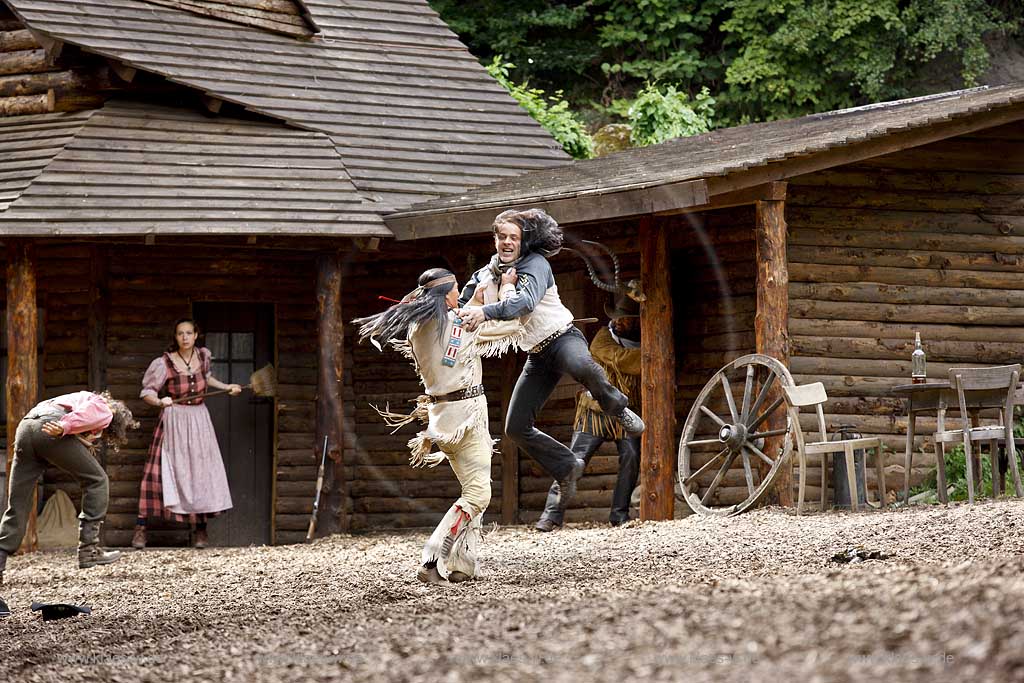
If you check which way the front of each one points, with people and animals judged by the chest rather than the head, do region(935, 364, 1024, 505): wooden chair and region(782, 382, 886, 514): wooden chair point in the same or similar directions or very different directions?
very different directions

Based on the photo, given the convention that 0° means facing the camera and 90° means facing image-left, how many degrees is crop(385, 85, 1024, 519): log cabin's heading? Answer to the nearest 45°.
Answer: approximately 45°

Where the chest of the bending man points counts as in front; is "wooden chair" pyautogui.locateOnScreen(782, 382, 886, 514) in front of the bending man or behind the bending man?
in front

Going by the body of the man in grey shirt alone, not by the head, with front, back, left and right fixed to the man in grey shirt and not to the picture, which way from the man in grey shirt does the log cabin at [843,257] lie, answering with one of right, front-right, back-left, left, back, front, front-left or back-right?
back

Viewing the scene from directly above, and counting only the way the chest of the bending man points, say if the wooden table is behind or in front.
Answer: in front

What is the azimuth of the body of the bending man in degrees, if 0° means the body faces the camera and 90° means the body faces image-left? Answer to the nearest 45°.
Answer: approximately 270°

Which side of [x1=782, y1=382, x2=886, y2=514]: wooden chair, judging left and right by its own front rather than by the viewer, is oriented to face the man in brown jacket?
back

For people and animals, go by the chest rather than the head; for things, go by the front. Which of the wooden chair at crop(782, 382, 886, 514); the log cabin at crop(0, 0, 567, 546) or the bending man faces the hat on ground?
the log cabin

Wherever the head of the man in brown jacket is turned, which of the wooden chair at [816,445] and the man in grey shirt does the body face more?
the man in grey shirt
